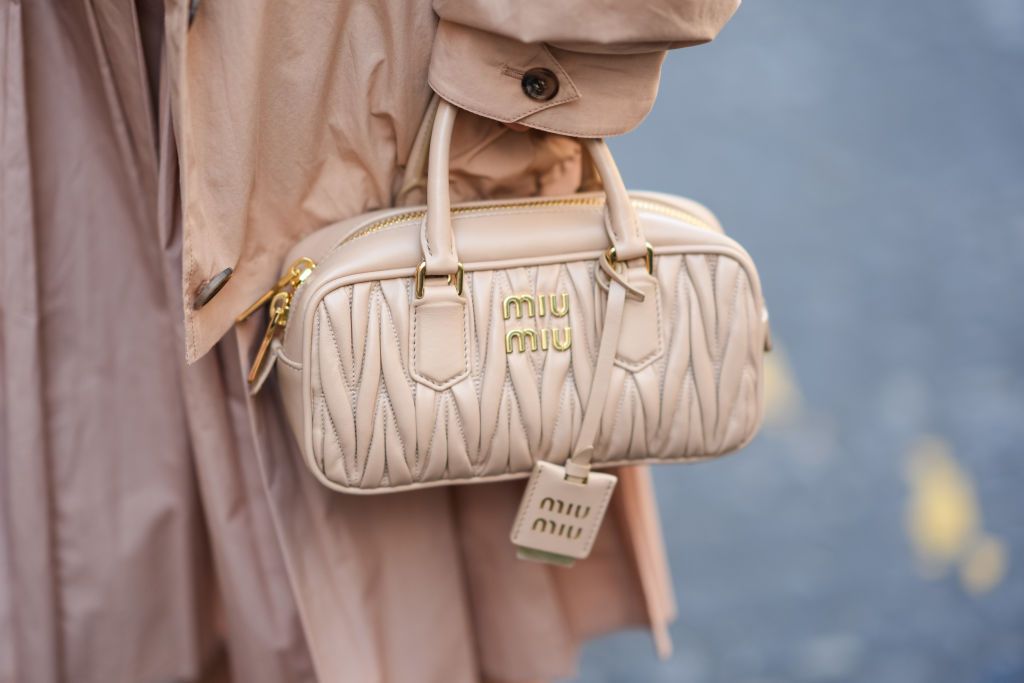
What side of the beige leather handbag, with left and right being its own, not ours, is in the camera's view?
front
